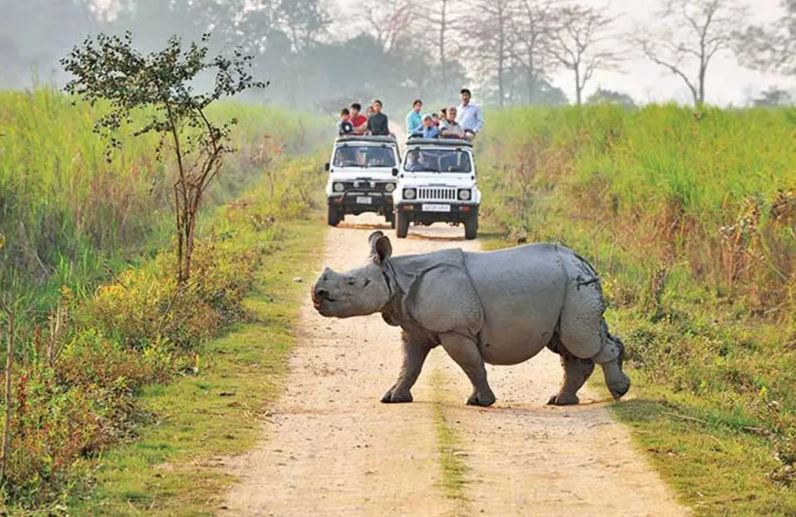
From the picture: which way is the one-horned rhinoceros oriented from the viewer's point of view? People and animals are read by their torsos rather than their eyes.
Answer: to the viewer's left

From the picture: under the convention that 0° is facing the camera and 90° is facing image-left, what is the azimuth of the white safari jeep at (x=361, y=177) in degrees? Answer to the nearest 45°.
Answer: approximately 0°

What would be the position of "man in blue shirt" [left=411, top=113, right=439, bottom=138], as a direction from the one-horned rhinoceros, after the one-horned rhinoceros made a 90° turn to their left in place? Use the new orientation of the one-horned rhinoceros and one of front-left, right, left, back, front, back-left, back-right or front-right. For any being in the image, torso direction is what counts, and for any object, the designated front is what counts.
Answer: back

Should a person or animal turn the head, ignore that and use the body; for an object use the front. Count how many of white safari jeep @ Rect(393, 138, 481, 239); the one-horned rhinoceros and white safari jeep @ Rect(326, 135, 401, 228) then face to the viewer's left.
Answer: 1

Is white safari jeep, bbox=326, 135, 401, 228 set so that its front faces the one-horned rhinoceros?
yes

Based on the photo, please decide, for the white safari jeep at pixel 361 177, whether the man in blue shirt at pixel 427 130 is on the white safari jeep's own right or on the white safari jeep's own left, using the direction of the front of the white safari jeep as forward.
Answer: on the white safari jeep's own left

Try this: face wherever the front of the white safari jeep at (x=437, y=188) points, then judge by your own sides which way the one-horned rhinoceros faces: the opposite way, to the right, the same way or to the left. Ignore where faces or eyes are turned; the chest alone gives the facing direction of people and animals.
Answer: to the right

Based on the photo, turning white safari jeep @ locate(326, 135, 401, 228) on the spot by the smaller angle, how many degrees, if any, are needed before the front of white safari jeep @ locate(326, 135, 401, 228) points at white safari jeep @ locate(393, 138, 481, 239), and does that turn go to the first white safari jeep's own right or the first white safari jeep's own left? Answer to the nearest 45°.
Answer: approximately 45° to the first white safari jeep's own left

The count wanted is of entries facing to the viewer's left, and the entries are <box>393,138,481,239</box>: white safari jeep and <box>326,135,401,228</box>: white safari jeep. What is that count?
0

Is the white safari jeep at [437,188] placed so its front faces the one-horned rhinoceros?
yes
